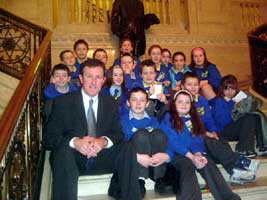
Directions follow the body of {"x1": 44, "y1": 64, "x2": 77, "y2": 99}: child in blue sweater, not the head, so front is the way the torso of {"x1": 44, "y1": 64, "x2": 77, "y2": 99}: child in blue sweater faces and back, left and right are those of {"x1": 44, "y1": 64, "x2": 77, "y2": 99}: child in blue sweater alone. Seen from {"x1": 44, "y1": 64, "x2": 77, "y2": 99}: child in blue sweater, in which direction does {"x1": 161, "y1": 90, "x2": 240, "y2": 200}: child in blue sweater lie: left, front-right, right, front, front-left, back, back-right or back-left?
front-left

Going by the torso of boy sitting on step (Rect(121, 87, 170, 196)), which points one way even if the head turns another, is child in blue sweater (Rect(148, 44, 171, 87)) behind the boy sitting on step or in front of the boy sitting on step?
behind

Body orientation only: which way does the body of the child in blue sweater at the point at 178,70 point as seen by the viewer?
toward the camera

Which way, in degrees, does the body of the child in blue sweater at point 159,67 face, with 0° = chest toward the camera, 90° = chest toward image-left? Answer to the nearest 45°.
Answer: approximately 0°

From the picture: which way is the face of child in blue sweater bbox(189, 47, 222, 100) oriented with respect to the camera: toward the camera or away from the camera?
toward the camera

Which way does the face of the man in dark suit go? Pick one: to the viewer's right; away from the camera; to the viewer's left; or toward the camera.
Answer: toward the camera

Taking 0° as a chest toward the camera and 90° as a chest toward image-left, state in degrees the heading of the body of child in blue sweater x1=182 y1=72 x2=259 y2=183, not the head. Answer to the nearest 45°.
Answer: approximately 315°

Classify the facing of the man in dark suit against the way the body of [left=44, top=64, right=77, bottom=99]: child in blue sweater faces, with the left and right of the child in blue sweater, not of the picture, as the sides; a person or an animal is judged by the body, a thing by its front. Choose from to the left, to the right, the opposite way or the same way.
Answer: the same way

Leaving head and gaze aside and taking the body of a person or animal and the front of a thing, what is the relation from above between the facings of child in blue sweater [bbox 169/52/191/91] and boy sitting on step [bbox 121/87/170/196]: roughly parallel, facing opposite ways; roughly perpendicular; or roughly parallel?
roughly parallel

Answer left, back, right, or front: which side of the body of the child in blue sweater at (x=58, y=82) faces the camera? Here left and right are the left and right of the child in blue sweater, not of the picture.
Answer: front

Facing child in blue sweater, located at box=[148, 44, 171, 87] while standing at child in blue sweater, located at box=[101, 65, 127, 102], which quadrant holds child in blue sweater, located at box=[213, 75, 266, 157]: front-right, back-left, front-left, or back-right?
front-right

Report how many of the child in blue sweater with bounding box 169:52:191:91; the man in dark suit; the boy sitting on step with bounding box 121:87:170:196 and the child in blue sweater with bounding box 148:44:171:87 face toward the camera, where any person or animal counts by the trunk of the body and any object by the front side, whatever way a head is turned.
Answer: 4

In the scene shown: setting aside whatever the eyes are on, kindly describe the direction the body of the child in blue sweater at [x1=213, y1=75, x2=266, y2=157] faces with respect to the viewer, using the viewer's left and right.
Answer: facing the viewer and to the right of the viewer
